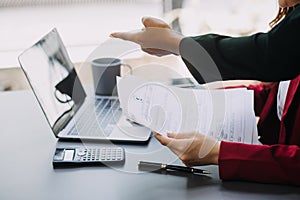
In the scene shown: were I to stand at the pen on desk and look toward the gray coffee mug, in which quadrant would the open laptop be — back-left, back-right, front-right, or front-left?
front-left

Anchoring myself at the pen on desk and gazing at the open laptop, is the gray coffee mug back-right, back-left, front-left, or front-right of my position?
front-right

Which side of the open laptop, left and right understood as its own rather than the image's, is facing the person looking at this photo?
right

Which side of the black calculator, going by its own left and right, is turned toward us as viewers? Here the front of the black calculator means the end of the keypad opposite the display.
right

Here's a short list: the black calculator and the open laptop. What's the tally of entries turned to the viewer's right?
2

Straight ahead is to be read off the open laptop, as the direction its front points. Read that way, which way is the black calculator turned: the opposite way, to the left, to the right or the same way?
the same way
